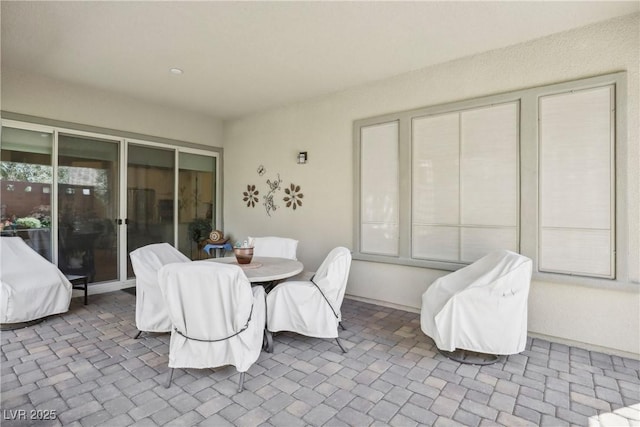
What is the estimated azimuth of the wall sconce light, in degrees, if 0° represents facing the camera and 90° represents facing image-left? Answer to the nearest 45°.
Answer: approximately 45°

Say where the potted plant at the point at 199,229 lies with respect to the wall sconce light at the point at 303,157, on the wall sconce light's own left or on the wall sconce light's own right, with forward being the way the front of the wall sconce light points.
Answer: on the wall sconce light's own right

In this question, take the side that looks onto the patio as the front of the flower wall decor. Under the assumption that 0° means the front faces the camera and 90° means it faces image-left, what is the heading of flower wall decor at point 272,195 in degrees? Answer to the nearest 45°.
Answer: approximately 45°

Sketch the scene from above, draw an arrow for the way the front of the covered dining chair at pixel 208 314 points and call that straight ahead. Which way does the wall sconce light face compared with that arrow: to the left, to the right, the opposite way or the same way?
the opposite way

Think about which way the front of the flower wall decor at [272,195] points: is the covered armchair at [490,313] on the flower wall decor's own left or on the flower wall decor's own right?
on the flower wall decor's own left

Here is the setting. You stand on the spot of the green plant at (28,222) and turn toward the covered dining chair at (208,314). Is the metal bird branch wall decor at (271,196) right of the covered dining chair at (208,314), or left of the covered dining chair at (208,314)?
left

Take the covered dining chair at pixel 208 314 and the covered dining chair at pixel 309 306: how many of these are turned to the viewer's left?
1

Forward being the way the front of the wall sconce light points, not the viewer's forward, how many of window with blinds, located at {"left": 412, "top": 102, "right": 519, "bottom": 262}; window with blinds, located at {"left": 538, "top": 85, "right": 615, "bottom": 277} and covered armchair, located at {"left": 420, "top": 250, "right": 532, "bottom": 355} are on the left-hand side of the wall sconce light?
3

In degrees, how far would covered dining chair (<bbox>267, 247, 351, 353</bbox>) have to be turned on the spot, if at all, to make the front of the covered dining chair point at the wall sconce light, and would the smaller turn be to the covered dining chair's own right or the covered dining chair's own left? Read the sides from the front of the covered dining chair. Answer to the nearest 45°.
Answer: approximately 90° to the covered dining chair's own right

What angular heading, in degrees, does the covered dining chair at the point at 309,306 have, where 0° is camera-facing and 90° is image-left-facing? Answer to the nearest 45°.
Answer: approximately 90°
